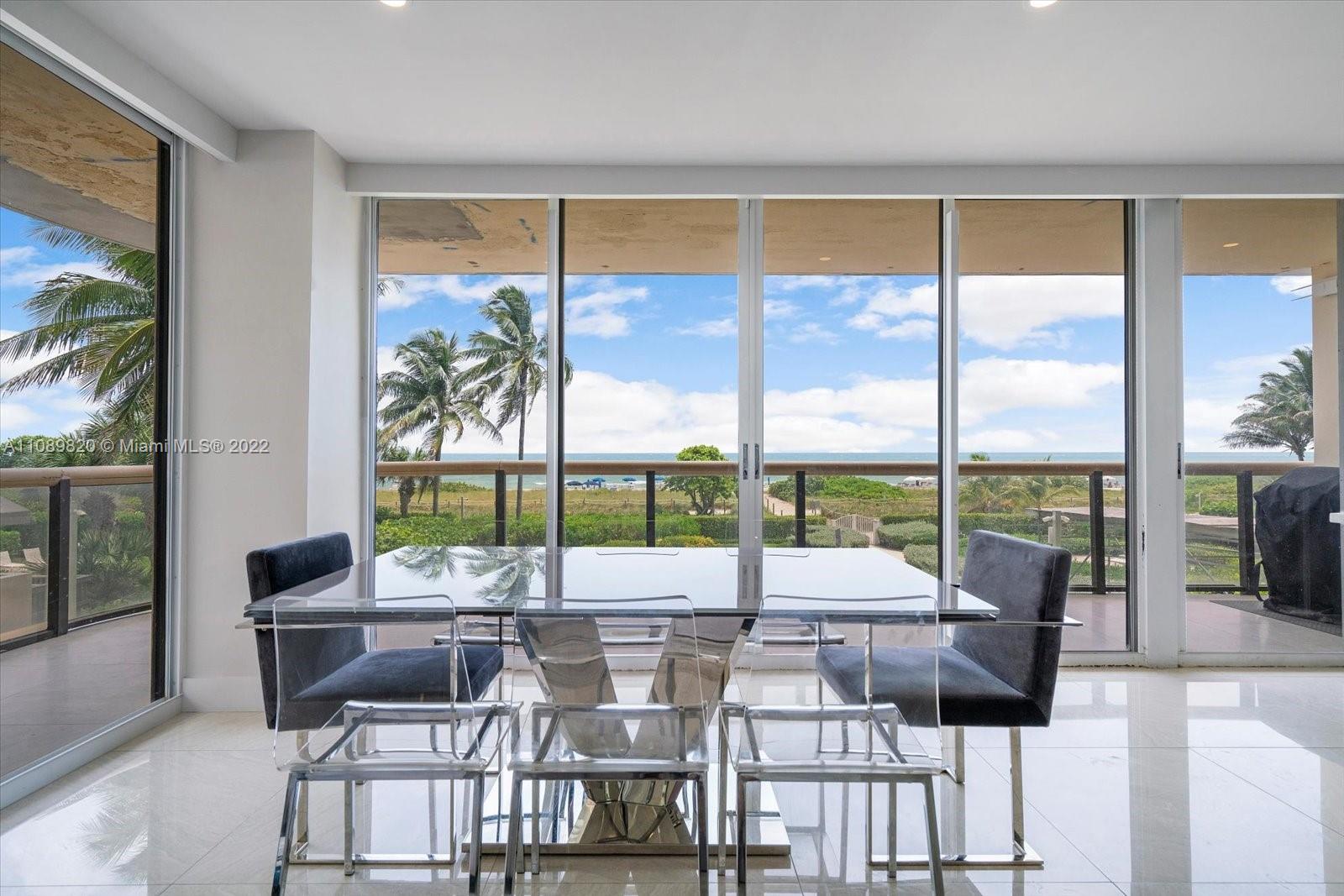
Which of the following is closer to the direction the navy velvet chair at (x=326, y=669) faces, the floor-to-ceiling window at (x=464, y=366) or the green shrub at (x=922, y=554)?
the green shrub

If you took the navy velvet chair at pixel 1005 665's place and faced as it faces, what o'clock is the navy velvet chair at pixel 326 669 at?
the navy velvet chair at pixel 326 669 is roughly at 1 o'clock from the navy velvet chair at pixel 1005 665.

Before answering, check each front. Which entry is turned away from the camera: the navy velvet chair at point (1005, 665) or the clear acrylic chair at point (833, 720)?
the clear acrylic chair

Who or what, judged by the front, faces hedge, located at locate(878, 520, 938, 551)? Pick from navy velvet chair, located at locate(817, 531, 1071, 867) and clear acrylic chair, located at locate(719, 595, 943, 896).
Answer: the clear acrylic chair

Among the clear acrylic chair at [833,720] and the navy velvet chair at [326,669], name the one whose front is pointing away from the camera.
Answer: the clear acrylic chair

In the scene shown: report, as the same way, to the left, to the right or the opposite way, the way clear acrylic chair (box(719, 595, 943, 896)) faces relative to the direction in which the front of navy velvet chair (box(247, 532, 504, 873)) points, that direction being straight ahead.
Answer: to the left

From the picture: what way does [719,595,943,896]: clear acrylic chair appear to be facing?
away from the camera

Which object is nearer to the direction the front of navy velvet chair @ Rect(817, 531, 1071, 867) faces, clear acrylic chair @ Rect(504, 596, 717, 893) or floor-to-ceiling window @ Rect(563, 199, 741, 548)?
the clear acrylic chair

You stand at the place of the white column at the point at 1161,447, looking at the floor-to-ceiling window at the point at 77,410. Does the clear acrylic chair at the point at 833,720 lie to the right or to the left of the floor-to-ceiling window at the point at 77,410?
left

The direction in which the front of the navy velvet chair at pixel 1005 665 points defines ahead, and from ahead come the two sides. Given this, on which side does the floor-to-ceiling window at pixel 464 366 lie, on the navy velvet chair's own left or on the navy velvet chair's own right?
on the navy velvet chair's own right

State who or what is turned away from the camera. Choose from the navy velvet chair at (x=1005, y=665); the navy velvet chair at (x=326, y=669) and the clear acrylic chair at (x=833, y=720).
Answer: the clear acrylic chair

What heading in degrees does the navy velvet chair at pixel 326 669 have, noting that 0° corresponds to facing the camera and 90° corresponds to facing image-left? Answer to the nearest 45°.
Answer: approximately 315°

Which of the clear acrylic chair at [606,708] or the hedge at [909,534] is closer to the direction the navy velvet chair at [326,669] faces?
the clear acrylic chair

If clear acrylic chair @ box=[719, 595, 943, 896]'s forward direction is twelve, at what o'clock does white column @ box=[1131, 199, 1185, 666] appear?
The white column is roughly at 1 o'clock from the clear acrylic chair.
